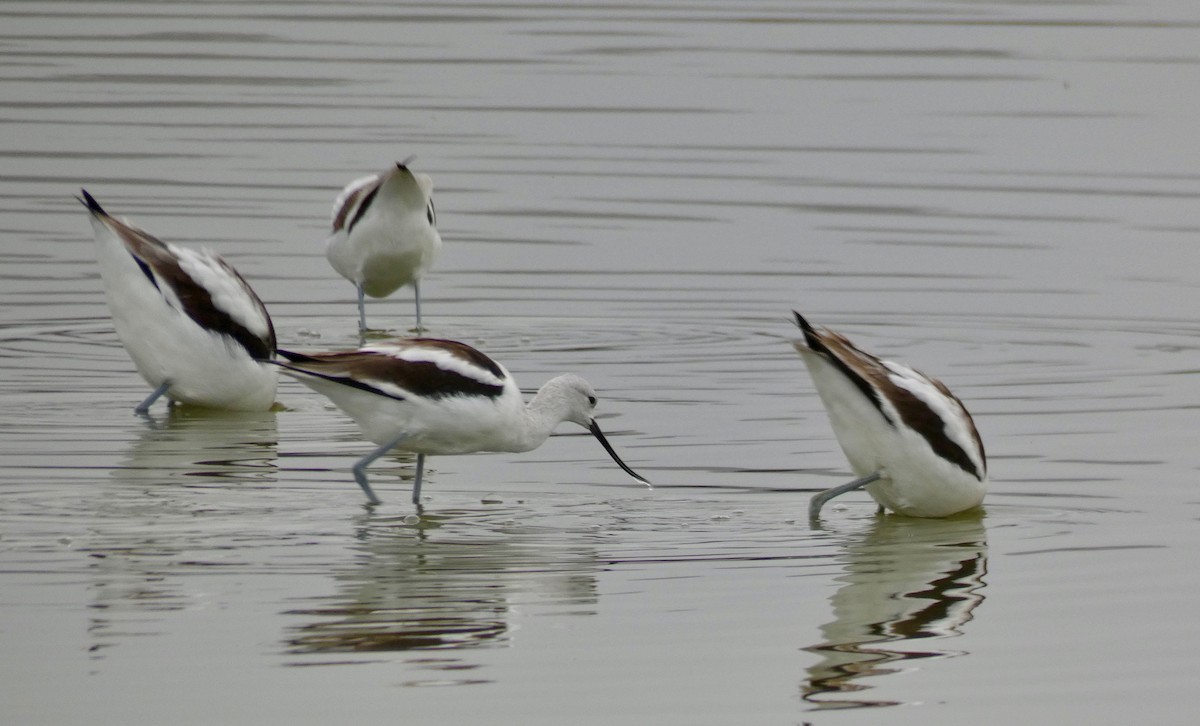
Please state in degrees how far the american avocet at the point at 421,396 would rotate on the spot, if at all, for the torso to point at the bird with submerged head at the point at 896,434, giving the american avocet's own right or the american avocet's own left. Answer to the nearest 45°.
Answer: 0° — it already faces it

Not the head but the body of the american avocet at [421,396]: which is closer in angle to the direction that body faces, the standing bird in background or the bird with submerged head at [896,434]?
the bird with submerged head

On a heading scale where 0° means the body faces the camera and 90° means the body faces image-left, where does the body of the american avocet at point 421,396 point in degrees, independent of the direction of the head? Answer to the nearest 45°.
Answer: approximately 270°

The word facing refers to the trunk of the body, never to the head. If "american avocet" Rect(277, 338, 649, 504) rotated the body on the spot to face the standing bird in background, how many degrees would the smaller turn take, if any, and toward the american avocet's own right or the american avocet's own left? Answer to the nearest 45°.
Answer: approximately 90° to the american avocet's own left

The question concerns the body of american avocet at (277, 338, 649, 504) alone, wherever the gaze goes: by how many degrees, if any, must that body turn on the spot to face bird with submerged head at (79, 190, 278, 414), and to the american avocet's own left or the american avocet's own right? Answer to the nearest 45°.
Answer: approximately 135° to the american avocet's own left
